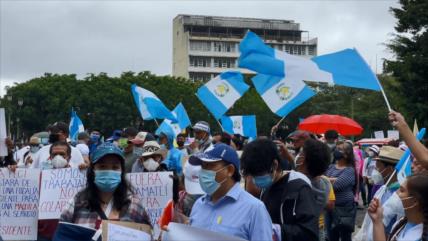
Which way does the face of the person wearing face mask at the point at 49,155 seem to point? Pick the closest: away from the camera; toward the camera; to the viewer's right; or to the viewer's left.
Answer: toward the camera

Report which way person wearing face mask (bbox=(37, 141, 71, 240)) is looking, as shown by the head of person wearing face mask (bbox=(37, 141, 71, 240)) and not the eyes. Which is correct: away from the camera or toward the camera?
toward the camera

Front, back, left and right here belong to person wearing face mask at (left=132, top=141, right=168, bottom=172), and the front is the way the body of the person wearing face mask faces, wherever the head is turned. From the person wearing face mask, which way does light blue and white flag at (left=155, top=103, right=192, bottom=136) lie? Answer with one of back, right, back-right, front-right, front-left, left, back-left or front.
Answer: back

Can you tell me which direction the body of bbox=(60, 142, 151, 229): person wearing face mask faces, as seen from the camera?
toward the camera

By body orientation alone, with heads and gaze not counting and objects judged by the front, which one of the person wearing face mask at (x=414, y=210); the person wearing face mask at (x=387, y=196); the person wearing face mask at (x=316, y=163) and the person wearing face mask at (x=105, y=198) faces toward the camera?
the person wearing face mask at (x=105, y=198)

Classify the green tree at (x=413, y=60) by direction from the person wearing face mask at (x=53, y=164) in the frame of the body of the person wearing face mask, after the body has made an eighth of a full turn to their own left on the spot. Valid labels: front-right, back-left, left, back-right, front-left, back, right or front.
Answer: left

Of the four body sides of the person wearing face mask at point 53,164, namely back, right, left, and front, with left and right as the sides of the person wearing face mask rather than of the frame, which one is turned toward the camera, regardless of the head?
front

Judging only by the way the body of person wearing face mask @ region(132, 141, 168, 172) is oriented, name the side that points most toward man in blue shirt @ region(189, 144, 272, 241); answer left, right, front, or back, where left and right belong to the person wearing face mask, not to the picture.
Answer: front

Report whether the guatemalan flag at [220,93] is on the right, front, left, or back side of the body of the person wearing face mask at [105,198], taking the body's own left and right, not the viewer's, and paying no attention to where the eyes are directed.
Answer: back

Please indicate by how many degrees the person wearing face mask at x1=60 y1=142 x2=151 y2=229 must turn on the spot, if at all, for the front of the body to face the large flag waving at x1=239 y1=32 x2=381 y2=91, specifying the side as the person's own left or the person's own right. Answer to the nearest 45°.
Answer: approximately 135° to the person's own left

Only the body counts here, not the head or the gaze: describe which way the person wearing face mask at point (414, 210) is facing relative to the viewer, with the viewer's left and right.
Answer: facing to the left of the viewer

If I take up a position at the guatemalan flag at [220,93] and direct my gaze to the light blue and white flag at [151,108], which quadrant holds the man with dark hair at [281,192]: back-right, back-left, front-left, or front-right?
back-left
